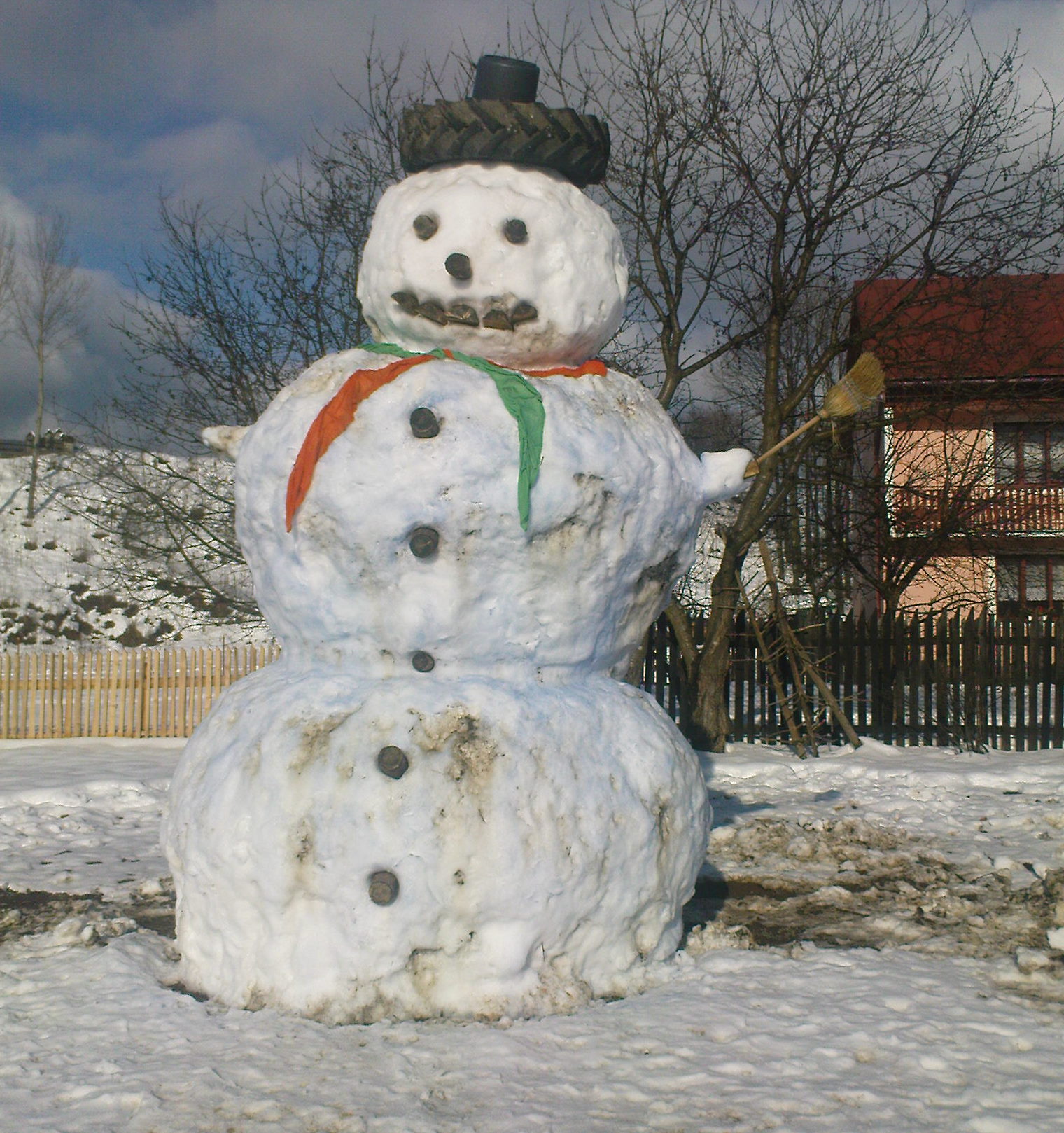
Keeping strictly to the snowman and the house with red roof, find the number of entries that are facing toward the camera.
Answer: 2

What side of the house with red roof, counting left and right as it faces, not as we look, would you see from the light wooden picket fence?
right

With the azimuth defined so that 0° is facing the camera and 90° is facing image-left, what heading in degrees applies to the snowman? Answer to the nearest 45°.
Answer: approximately 0°

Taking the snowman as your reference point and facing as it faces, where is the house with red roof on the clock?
The house with red roof is roughly at 7 o'clock from the snowman.

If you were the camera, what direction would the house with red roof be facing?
facing the viewer

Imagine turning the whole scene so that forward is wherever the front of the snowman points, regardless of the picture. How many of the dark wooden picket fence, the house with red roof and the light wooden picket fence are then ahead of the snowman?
0

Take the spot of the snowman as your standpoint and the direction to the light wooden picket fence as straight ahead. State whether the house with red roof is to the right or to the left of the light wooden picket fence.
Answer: right

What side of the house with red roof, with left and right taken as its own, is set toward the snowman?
front

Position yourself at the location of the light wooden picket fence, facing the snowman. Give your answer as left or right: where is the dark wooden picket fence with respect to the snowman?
left

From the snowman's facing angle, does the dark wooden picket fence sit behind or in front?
behind

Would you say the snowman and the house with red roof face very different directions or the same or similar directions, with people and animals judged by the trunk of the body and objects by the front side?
same or similar directions
